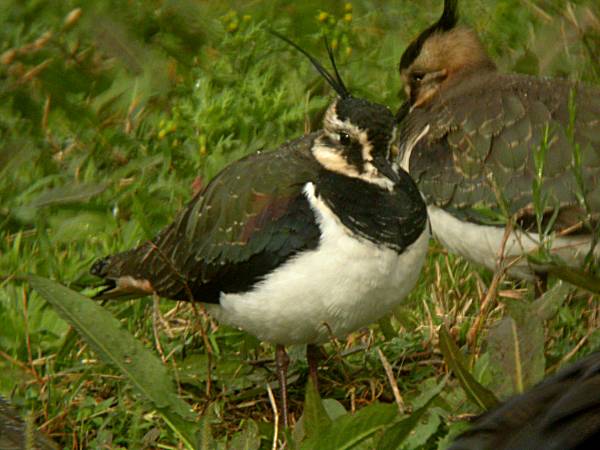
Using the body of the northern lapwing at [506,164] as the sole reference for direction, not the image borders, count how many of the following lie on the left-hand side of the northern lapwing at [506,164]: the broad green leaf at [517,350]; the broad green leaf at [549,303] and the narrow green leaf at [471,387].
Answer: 3

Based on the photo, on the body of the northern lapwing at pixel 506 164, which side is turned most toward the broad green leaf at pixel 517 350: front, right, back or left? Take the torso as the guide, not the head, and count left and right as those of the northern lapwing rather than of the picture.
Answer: left

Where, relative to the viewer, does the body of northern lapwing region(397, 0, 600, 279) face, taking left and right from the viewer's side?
facing to the left of the viewer

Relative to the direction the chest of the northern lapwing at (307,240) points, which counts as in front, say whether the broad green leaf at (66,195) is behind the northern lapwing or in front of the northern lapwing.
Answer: behind

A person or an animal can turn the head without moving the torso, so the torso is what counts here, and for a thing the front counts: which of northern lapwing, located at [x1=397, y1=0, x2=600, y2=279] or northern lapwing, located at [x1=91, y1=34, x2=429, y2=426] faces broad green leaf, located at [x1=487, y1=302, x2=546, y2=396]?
northern lapwing, located at [x1=91, y1=34, x2=429, y2=426]

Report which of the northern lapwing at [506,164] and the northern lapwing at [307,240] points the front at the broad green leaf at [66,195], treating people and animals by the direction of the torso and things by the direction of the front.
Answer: the northern lapwing at [506,164]

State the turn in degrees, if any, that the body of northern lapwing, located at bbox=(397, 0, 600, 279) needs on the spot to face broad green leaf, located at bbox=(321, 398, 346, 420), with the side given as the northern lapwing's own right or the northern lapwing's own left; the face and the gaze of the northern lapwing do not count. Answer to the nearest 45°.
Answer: approximately 90° to the northern lapwing's own left

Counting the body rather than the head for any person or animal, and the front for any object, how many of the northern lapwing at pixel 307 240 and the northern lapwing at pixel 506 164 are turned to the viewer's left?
1

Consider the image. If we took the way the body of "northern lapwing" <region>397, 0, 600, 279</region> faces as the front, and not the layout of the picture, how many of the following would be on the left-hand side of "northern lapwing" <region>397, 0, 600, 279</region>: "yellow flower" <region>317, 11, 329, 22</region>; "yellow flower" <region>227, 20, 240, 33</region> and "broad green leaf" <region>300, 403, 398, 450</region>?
1

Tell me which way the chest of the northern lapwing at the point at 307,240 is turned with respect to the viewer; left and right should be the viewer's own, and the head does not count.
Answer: facing the viewer and to the right of the viewer

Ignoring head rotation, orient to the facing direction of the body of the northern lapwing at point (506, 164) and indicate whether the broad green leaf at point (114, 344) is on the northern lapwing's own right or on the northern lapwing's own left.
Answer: on the northern lapwing's own left

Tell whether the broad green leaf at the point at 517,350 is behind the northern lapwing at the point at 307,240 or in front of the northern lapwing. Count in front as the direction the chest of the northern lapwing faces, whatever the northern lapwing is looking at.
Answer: in front

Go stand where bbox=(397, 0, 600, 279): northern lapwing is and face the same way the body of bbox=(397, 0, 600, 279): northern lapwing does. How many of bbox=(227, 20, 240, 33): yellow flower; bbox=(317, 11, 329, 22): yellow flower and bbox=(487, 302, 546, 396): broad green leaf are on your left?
1

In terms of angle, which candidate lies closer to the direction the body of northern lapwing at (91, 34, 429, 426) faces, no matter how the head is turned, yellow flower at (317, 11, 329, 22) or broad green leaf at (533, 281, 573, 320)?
the broad green leaf

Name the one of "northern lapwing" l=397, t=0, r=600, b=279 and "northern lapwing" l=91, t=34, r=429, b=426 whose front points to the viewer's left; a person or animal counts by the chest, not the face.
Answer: "northern lapwing" l=397, t=0, r=600, b=279

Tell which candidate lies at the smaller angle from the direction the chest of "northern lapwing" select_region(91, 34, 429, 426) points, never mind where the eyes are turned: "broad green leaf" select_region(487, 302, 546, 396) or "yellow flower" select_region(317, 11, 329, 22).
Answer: the broad green leaf
